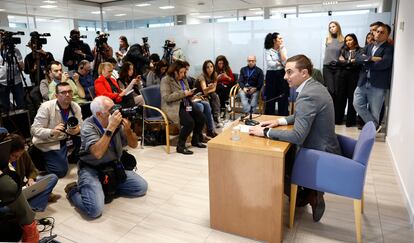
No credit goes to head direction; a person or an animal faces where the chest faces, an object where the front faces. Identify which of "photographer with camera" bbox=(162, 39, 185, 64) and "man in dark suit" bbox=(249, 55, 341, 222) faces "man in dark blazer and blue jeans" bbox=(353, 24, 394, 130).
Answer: the photographer with camera

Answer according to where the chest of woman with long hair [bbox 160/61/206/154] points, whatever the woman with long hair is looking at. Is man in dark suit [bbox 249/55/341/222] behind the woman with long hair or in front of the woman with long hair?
in front

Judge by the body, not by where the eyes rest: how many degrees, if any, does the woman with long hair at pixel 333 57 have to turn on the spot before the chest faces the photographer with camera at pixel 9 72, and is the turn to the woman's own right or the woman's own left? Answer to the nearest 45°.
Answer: approximately 45° to the woman's own right

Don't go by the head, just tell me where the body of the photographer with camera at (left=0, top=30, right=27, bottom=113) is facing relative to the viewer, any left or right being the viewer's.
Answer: facing the viewer and to the right of the viewer

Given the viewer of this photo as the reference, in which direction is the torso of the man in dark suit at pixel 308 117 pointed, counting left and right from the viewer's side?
facing to the left of the viewer

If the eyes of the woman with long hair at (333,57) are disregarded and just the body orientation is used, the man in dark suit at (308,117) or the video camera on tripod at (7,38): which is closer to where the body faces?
the man in dark suit

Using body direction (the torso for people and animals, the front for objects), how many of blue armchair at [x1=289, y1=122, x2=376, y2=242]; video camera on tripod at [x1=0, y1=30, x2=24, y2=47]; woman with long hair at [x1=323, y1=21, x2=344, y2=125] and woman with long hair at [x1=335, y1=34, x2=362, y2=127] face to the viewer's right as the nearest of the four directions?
1

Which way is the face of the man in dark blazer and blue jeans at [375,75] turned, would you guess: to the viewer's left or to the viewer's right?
to the viewer's left

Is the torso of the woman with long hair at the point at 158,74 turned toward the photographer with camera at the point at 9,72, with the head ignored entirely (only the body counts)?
no

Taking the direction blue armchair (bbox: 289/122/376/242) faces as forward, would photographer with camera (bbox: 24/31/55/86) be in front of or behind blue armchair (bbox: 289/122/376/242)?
in front

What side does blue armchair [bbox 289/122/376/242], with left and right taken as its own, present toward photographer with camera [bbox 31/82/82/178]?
front

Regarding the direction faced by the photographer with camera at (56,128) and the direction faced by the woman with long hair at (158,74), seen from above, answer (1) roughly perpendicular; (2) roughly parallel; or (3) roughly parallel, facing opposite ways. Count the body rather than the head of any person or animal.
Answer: roughly parallel

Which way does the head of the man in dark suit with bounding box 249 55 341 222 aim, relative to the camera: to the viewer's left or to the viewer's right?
to the viewer's left

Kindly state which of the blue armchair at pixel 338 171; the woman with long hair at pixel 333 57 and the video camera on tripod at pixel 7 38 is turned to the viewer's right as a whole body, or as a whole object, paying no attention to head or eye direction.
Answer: the video camera on tripod

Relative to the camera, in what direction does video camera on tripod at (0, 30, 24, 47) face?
facing to the right of the viewer

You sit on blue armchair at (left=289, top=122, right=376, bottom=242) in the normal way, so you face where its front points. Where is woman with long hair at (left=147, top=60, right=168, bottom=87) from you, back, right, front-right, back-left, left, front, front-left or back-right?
front-right

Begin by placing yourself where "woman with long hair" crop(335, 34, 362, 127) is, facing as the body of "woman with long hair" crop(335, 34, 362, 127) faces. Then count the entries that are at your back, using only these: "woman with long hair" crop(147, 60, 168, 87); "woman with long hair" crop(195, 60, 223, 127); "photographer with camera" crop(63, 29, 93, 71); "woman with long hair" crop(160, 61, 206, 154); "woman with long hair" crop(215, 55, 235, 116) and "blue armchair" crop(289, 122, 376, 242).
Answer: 0

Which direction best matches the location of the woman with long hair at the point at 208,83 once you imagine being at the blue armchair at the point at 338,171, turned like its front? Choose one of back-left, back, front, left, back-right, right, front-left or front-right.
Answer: front-right

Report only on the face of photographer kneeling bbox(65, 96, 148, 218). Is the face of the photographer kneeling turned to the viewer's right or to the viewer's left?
to the viewer's right

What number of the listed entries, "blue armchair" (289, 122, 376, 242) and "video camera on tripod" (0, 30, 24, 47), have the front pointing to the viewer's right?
1
